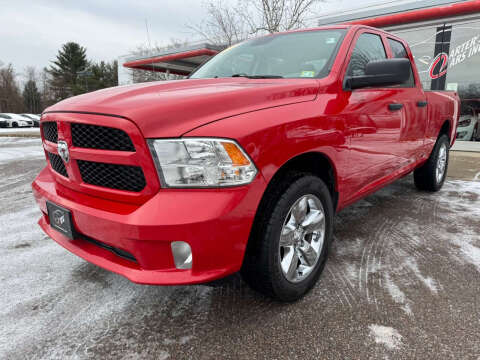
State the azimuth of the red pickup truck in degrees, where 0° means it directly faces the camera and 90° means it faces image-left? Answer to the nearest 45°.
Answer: approximately 45°

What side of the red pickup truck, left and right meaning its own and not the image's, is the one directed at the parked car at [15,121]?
right

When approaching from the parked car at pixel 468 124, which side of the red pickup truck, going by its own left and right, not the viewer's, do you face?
back
